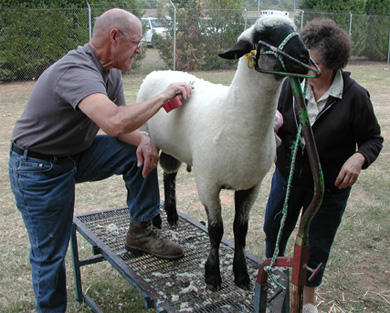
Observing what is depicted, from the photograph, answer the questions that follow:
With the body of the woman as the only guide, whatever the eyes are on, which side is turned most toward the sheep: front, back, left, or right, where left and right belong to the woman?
front

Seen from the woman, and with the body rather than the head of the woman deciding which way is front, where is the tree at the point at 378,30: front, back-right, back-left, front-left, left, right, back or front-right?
back-right

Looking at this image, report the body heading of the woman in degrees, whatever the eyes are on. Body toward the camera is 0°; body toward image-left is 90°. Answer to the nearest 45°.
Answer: approximately 45°

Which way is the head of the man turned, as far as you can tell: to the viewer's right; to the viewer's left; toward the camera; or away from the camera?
to the viewer's right

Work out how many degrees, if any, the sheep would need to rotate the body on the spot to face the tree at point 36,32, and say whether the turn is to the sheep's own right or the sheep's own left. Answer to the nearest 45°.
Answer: approximately 180°

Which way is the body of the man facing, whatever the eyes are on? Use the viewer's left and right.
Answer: facing to the right of the viewer

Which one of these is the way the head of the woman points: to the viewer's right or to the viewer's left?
to the viewer's left

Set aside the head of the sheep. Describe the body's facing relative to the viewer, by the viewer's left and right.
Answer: facing the viewer and to the right of the viewer

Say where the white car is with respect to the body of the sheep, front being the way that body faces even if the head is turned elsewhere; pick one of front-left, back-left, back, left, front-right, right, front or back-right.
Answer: back-left
